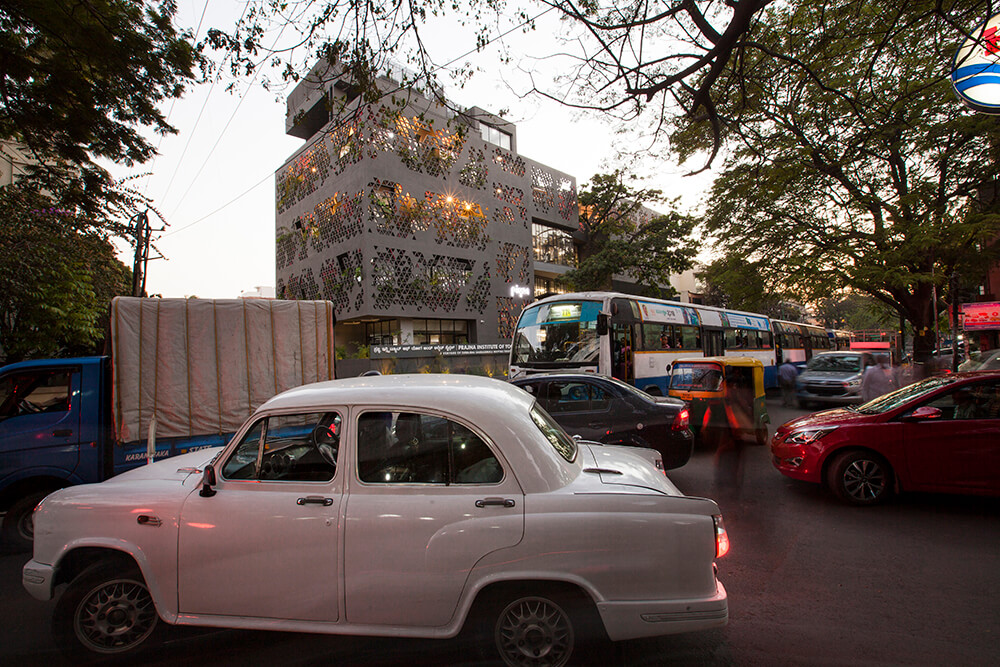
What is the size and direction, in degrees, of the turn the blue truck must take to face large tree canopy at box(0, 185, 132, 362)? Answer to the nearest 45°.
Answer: approximately 90° to its right

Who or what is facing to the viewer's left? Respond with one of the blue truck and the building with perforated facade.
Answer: the blue truck

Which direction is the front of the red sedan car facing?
to the viewer's left

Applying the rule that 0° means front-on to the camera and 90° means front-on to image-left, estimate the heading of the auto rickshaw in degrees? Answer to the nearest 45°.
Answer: approximately 45°

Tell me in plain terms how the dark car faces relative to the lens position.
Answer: facing to the left of the viewer

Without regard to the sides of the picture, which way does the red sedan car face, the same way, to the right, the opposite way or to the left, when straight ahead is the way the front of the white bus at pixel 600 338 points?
to the right

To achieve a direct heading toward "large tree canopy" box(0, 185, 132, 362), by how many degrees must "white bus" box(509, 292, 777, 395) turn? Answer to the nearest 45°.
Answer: approximately 45° to its right

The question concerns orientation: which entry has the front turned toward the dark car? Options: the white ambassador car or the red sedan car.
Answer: the red sedan car

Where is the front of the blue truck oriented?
to the viewer's left

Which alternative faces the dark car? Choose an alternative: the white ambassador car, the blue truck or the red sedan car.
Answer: the red sedan car

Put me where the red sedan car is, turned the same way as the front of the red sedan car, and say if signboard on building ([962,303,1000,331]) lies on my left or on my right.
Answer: on my right

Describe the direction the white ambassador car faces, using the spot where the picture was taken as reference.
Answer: facing to the left of the viewer

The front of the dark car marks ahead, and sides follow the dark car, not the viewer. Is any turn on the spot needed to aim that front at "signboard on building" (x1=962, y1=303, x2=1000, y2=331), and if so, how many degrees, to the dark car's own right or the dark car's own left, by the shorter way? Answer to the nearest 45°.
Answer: approximately 135° to the dark car's own right

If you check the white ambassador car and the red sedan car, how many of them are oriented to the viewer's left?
2
